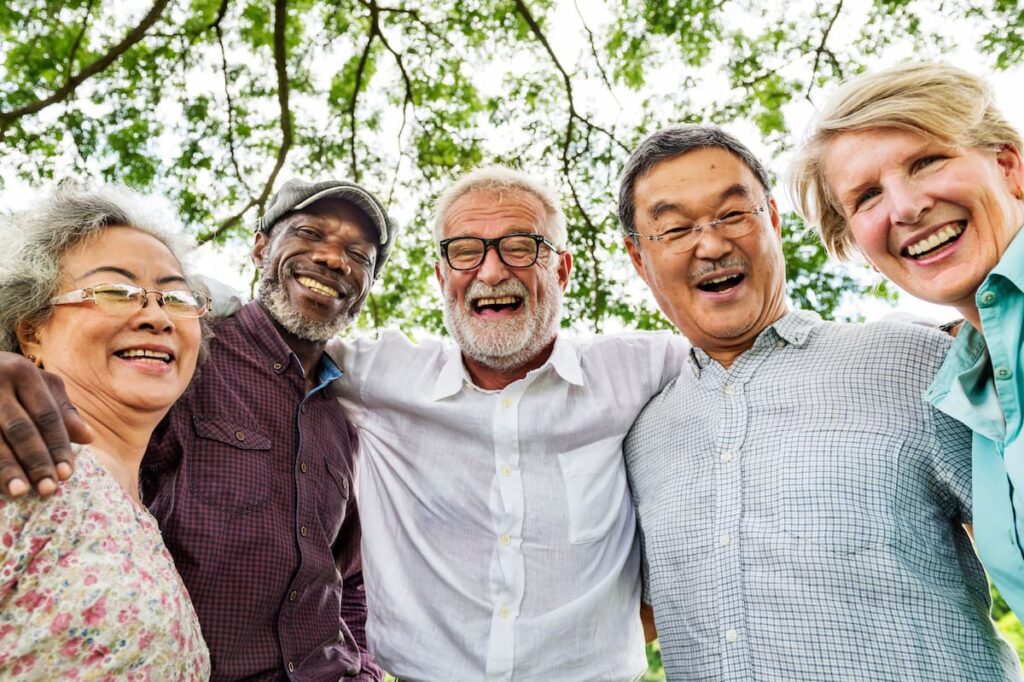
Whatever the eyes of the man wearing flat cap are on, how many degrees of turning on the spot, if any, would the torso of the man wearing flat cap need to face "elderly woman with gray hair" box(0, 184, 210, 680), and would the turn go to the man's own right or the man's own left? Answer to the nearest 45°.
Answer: approximately 90° to the man's own right

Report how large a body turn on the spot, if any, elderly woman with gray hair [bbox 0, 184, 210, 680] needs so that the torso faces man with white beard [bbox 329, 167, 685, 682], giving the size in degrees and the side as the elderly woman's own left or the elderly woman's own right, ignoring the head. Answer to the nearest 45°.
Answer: approximately 45° to the elderly woman's own left
